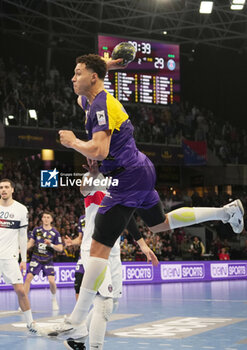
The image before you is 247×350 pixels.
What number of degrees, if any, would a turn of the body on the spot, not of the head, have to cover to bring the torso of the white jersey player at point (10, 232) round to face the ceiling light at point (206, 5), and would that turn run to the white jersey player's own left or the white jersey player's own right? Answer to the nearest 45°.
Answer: approximately 135° to the white jersey player's own left

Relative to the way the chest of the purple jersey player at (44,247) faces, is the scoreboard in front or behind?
behind

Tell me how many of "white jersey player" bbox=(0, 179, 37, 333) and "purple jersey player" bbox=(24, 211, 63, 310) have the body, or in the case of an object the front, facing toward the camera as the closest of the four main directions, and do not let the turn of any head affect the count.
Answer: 2

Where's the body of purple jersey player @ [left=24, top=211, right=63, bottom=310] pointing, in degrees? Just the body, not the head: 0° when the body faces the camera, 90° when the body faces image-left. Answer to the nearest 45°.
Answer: approximately 0°

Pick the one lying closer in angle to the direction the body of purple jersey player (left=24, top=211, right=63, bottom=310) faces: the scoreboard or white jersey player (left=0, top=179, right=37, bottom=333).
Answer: the white jersey player

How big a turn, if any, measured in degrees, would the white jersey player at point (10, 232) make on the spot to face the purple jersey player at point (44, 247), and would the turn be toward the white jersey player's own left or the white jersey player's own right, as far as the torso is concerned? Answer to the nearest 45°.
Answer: approximately 180°

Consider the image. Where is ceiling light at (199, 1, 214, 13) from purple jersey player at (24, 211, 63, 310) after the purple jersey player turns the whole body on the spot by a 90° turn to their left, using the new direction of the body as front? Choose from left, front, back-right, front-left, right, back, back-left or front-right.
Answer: front-left

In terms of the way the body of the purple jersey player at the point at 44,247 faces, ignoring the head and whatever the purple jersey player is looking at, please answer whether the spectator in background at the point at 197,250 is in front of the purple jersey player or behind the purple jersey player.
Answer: behind

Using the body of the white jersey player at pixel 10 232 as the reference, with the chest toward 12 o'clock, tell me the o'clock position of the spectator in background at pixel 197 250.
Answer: The spectator in background is roughly at 7 o'clock from the white jersey player.
